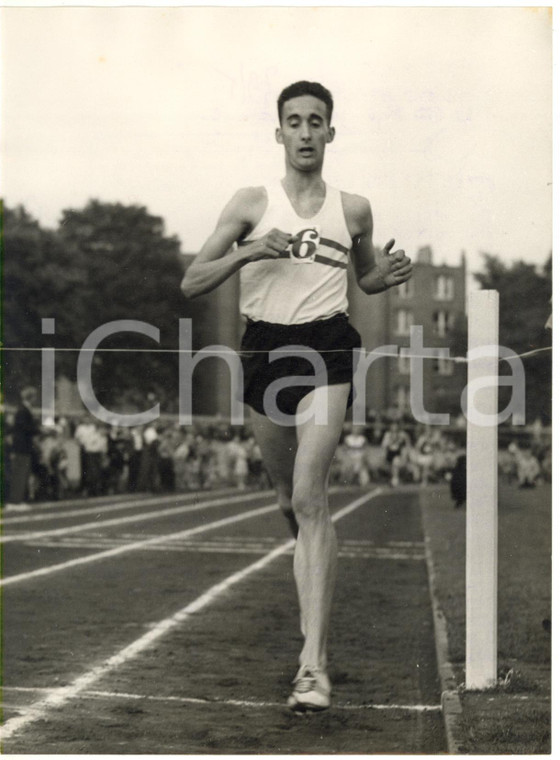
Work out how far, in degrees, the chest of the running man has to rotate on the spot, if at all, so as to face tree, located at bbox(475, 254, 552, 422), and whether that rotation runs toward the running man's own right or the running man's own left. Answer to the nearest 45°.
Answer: approximately 180°

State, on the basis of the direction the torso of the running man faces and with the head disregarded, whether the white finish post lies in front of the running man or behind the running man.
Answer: behind

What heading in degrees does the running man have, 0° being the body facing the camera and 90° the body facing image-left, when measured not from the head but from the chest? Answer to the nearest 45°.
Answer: approximately 0°

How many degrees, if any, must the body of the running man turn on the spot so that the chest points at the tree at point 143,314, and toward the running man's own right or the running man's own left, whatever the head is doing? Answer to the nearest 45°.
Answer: approximately 180°

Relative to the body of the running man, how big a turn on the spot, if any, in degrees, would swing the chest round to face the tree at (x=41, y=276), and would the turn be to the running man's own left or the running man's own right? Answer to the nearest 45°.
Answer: approximately 180°

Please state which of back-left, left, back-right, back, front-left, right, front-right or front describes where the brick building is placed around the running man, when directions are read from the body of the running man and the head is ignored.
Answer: back
